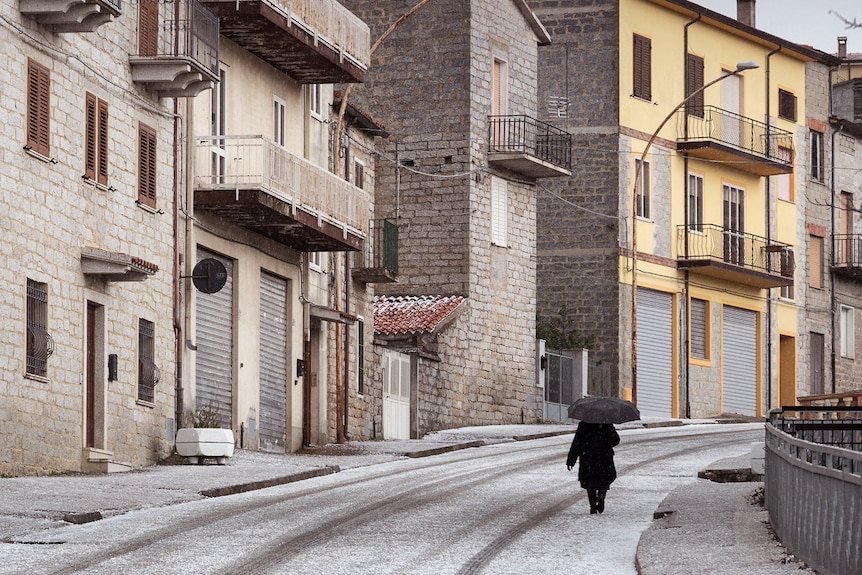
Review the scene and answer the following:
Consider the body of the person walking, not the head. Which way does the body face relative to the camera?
away from the camera

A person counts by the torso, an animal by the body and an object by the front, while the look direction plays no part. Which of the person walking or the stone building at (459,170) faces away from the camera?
the person walking

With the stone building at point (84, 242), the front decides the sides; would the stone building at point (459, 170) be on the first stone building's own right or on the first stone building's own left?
on the first stone building's own left

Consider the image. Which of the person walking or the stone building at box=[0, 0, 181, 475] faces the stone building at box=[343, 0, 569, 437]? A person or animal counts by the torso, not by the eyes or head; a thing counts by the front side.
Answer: the person walking

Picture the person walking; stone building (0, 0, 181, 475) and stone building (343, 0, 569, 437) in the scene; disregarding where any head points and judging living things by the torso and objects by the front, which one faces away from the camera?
the person walking

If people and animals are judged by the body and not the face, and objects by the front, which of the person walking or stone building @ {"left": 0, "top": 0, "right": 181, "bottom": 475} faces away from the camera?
the person walking

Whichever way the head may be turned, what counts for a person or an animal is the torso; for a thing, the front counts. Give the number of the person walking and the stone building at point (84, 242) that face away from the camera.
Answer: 1
